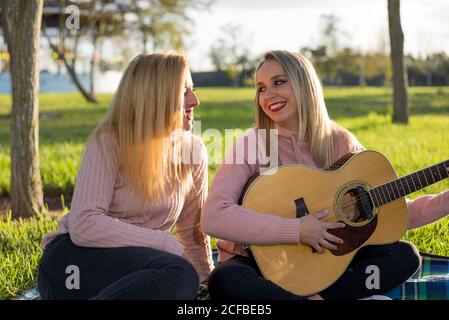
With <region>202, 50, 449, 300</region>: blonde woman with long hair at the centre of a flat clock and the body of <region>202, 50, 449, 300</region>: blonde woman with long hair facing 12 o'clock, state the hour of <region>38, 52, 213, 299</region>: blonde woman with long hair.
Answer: <region>38, 52, 213, 299</region>: blonde woman with long hair is roughly at 2 o'clock from <region>202, 50, 449, 300</region>: blonde woman with long hair.

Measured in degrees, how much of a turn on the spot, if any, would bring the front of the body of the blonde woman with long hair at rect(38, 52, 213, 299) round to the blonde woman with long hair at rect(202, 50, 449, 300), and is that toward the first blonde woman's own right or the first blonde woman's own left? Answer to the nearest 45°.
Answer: approximately 45° to the first blonde woman's own left

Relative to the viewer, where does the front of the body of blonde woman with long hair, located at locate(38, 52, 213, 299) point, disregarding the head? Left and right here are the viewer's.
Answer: facing the viewer and to the right of the viewer

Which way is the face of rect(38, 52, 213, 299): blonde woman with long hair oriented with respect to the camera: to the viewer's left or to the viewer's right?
to the viewer's right

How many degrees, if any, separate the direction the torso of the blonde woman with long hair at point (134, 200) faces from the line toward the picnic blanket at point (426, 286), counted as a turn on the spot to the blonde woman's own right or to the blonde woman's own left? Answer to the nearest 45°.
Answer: approximately 45° to the blonde woman's own left

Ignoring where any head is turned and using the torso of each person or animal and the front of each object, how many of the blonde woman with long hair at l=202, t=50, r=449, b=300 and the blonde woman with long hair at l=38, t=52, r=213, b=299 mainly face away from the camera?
0

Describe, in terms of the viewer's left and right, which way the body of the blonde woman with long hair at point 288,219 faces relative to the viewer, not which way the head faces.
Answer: facing the viewer

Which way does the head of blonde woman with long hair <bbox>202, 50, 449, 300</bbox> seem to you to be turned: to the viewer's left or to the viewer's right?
to the viewer's left
